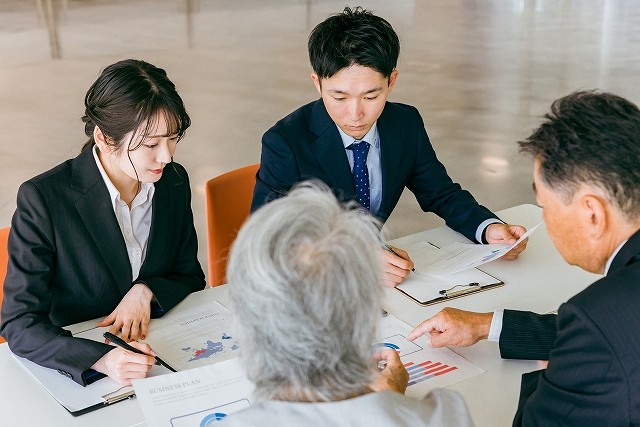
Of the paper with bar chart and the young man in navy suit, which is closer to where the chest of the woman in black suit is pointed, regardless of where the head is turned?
the paper with bar chart

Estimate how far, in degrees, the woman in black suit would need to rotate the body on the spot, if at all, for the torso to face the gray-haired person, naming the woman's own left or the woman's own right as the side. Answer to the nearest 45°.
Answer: approximately 45° to the woman's own right

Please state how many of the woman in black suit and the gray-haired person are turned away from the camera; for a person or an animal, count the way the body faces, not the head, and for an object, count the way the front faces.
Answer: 1

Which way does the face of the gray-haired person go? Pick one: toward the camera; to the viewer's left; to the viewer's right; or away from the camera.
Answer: away from the camera

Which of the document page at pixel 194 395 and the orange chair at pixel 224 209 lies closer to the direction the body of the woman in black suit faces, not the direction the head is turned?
the document page

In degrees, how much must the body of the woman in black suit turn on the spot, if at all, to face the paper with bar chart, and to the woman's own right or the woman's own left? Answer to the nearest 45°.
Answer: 0° — they already face it

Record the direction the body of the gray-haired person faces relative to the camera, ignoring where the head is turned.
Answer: away from the camera

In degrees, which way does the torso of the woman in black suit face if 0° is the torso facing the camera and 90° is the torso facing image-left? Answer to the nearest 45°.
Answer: approximately 315°

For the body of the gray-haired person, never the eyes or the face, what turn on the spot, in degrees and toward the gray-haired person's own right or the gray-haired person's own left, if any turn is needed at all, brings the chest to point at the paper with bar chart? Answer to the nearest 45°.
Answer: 0° — they already face it

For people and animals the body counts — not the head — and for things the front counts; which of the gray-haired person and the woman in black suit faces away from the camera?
the gray-haired person

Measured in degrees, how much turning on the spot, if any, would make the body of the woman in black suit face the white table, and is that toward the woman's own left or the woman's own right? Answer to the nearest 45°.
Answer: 0° — they already face it

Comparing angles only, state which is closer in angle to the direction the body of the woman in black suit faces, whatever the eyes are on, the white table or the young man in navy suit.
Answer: the white table

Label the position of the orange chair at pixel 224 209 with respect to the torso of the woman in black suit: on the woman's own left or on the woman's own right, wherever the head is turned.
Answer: on the woman's own left
